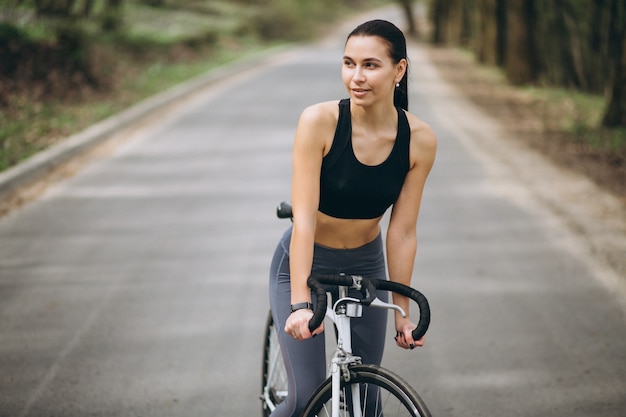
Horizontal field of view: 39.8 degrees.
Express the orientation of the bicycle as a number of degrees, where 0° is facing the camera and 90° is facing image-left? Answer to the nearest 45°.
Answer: approximately 315°
